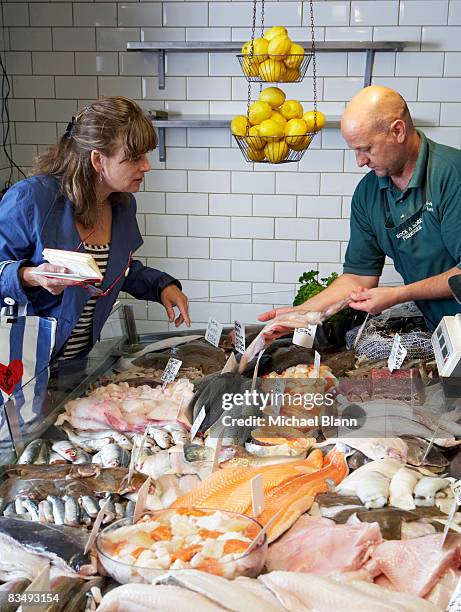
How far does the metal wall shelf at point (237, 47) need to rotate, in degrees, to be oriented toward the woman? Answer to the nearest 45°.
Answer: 0° — it already faces them

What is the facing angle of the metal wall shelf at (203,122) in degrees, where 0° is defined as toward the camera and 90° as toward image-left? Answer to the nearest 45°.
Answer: approximately 0°

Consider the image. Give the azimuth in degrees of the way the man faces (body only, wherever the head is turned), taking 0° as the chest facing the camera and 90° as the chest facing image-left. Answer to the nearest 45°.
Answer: approximately 45°

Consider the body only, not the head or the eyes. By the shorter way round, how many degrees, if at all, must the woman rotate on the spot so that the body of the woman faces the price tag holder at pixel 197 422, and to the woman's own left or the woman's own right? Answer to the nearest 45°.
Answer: approximately 45° to the woman's own right

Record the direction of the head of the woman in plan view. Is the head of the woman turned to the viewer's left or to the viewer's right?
to the viewer's right

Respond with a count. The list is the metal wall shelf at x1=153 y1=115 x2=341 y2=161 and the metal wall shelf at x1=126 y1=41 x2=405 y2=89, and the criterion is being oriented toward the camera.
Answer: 2

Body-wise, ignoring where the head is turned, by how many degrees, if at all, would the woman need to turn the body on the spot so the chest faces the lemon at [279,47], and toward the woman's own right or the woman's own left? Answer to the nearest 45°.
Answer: approximately 45° to the woman's own left

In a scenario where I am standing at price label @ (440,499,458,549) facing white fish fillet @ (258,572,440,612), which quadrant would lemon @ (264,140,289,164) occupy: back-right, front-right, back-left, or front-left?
back-right
